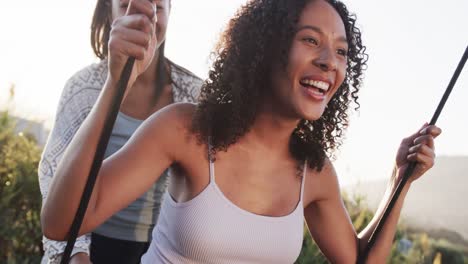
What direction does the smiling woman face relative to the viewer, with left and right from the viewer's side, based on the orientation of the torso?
facing the viewer and to the right of the viewer

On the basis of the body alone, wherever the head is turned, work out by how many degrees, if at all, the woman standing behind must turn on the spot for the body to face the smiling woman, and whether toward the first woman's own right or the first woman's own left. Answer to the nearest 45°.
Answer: approximately 45° to the first woman's own left

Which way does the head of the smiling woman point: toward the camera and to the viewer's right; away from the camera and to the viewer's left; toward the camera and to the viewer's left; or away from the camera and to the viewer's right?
toward the camera and to the viewer's right

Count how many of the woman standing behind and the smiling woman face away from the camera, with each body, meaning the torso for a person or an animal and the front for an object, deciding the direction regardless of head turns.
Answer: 0

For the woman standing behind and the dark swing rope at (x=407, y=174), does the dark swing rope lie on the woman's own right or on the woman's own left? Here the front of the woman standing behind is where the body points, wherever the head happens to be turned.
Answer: on the woman's own left

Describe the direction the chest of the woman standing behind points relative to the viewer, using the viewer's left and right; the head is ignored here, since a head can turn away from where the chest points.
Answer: facing the viewer

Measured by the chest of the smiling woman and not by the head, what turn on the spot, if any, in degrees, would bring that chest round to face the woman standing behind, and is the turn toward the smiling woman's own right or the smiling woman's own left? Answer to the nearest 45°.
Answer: approximately 180°
